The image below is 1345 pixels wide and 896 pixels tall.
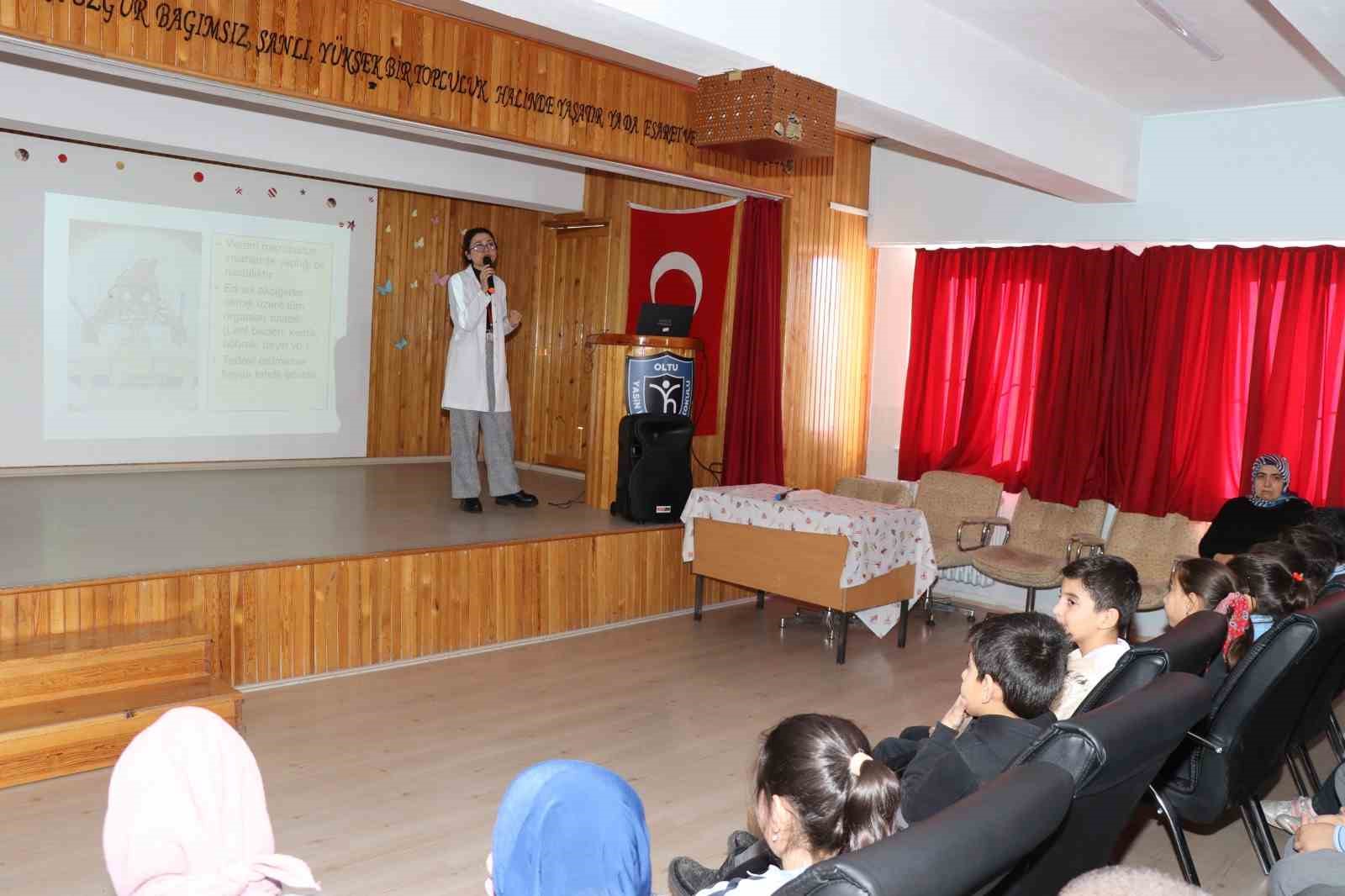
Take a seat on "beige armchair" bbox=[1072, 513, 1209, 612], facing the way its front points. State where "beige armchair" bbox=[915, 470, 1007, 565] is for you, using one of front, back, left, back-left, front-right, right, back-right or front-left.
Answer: front-right

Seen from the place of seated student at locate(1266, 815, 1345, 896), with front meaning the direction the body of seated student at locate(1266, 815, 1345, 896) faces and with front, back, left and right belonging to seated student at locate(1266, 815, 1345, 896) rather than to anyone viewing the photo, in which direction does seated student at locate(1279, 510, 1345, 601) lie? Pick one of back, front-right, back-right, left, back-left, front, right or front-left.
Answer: right

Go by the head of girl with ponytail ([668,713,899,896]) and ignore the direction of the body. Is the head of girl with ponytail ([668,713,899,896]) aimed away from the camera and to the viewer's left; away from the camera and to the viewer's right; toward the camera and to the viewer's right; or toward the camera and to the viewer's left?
away from the camera and to the viewer's left

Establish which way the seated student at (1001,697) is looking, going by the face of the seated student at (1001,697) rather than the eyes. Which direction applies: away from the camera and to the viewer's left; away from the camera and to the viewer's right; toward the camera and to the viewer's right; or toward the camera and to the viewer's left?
away from the camera and to the viewer's left

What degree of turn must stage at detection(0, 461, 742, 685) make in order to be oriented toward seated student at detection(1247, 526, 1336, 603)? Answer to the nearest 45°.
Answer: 0° — it already faces them

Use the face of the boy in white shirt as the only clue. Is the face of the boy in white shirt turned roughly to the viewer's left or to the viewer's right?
to the viewer's left

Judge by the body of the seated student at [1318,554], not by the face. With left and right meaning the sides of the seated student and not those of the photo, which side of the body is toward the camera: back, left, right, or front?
left

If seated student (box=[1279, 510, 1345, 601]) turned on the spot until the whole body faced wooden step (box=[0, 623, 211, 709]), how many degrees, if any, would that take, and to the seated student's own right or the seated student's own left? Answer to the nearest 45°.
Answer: approximately 45° to the seated student's own left

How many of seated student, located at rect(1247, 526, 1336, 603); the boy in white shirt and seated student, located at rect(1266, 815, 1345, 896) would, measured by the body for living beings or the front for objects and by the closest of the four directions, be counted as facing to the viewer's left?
3

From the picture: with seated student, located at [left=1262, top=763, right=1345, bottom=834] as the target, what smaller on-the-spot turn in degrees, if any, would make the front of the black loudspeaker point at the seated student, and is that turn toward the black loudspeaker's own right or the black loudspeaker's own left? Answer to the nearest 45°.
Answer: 0° — it already faces them

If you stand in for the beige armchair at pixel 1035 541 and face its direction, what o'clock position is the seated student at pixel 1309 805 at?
The seated student is roughly at 10 o'clock from the beige armchair.

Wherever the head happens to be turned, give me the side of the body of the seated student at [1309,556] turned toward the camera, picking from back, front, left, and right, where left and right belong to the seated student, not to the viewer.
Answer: left

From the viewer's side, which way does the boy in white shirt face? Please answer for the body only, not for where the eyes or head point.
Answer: to the viewer's left

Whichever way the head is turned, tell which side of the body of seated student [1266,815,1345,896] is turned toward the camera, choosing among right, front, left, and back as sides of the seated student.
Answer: left

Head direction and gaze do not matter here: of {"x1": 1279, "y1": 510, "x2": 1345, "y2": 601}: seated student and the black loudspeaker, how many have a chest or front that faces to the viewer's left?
1

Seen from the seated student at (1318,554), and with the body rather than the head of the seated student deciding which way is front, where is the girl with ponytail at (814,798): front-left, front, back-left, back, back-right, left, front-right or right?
left
